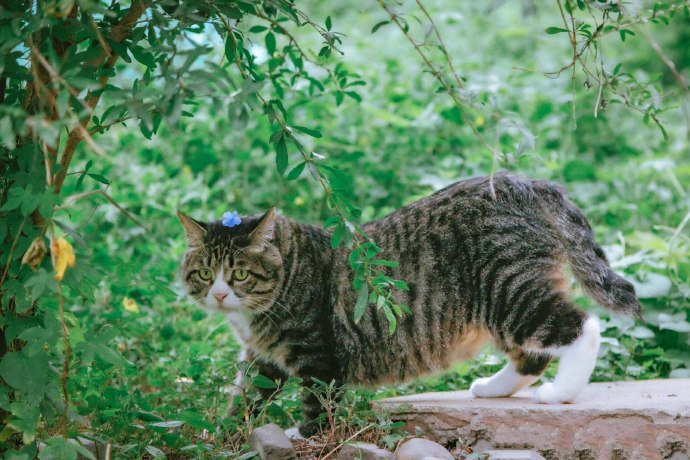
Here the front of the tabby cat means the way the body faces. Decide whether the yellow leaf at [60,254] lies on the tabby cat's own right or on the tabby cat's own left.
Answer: on the tabby cat's own left

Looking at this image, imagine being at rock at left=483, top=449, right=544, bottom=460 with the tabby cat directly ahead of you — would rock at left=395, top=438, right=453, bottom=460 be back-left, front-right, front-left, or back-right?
front-left

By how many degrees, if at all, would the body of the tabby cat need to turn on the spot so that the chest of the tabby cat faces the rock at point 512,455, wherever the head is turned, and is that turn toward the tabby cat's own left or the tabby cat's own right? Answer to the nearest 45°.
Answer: approximately 135° to the tabby cat's own left

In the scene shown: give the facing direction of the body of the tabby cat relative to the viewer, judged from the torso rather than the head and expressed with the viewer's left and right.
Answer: facing to the left of the viewer
